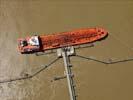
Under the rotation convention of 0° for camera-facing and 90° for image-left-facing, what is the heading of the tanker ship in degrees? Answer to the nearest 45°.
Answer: approximately 270°
